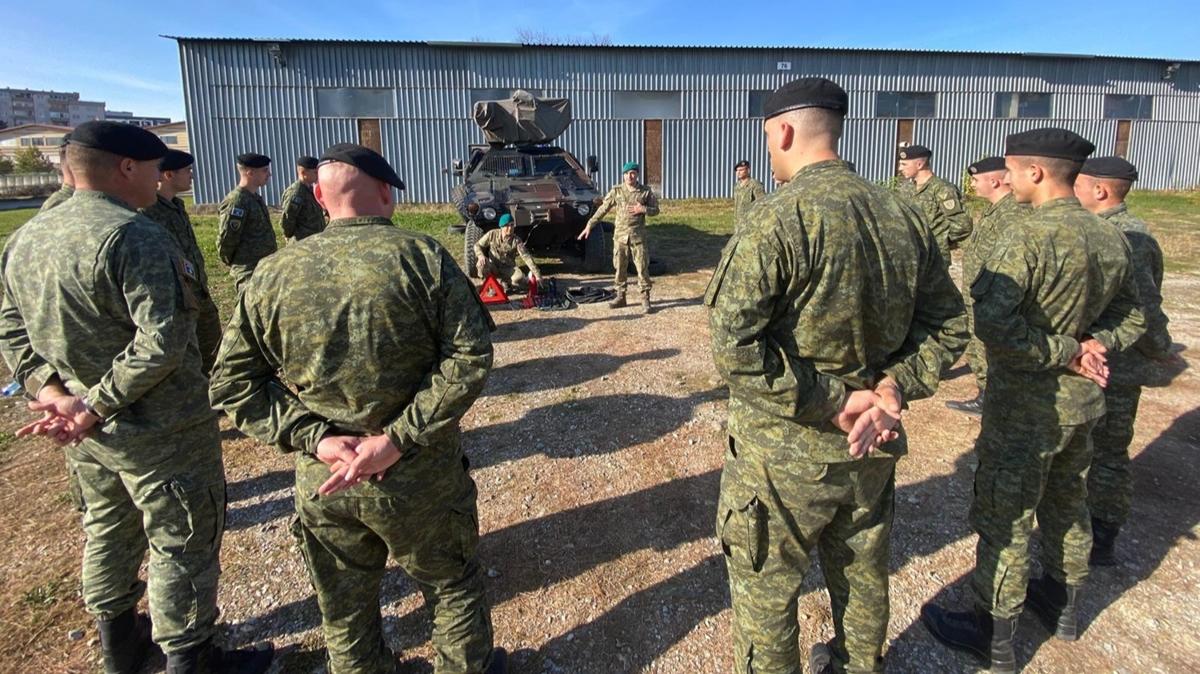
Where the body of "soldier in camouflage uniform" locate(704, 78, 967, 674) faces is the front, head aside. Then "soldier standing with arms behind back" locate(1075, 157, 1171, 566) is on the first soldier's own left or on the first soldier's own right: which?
on the first soldier's own right

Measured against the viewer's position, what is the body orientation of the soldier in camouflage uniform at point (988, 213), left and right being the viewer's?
facing to the left of the viewer

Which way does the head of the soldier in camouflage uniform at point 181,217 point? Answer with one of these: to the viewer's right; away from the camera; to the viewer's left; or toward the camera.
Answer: to the viewer's right

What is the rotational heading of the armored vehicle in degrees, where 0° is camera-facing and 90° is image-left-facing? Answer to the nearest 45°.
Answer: approximately 0°

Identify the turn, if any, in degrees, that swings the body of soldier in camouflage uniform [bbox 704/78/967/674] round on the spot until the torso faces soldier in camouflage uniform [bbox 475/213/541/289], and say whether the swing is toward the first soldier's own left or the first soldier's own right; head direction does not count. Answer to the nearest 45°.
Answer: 0° — they already face them

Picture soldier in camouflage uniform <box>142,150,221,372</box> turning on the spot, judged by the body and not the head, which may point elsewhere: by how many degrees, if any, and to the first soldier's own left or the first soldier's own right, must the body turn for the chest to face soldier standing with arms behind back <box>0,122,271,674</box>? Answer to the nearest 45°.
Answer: approximately 90° to the first soldier's own right

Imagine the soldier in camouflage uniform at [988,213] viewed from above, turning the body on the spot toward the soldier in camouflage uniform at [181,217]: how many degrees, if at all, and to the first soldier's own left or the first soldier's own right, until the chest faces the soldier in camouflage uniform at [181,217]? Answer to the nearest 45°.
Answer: approximately 45° to the first soldier's own left

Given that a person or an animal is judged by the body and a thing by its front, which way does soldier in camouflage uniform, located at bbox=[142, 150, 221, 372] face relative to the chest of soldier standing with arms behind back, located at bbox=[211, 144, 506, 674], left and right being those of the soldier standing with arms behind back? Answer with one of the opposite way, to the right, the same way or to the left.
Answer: to the right

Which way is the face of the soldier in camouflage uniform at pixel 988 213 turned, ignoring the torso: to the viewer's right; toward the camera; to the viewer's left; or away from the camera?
to the viewer's left

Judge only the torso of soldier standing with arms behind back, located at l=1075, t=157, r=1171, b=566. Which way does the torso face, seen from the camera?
to the viewer's left

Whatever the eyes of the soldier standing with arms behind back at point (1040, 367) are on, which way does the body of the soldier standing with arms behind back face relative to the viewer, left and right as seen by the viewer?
facing away from the viewer and to the left of the viewer

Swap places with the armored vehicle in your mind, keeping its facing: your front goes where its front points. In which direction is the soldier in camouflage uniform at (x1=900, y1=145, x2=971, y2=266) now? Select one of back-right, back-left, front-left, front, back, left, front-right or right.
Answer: front-left

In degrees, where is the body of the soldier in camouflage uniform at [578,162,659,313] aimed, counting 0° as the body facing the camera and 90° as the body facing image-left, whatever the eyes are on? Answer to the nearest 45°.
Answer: approximately 0°

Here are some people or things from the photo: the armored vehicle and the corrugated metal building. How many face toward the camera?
2

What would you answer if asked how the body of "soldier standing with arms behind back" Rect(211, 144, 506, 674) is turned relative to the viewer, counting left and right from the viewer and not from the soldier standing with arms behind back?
facing away from the viewer
